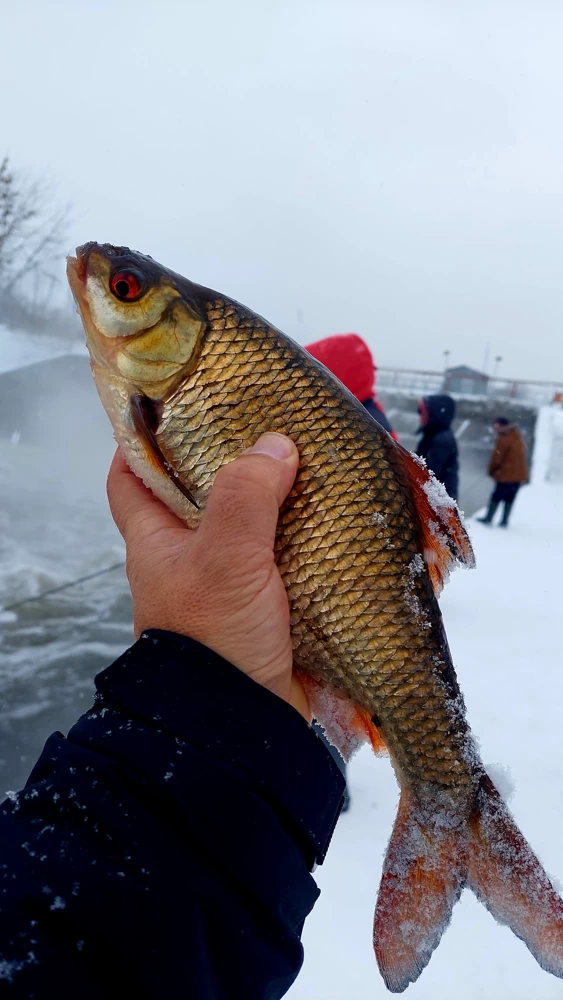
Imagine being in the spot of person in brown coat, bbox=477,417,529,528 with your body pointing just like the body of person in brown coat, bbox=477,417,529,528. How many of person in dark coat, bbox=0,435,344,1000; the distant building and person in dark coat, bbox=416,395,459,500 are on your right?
1

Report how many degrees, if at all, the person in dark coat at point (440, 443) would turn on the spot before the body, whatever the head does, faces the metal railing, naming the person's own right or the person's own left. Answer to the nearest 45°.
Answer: approximately 90° to the person's own right

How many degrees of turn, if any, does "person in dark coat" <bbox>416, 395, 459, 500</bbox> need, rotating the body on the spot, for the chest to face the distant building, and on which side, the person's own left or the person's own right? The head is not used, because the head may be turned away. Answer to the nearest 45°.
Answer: approximately 90° to the person's own right

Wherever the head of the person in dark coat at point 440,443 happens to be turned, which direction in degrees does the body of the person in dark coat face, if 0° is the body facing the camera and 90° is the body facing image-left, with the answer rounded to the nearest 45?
approximately 90°
